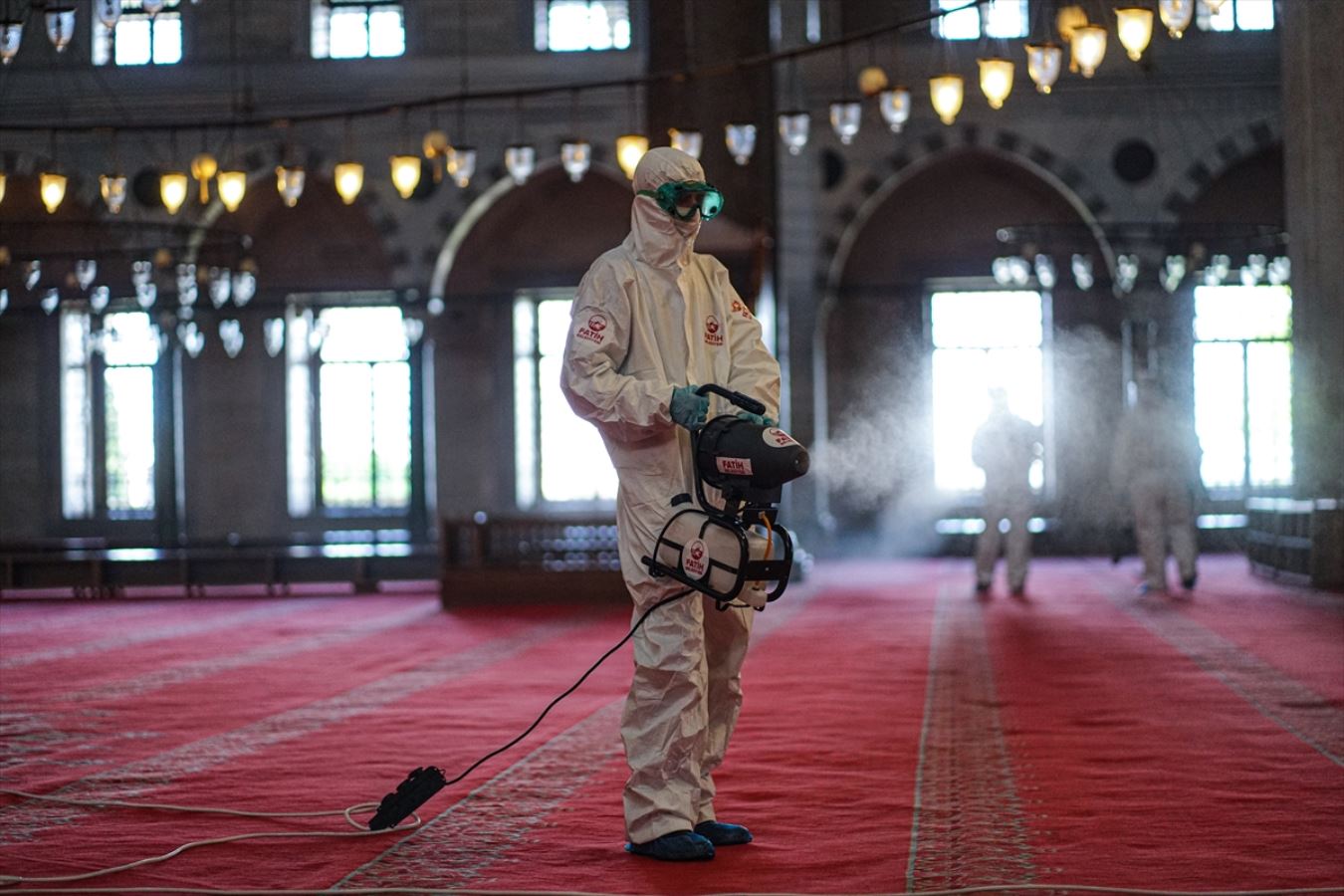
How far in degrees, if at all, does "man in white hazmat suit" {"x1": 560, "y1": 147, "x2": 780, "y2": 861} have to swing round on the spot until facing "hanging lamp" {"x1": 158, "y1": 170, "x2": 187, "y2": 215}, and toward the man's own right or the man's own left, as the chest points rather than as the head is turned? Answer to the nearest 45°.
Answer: approximately 180°

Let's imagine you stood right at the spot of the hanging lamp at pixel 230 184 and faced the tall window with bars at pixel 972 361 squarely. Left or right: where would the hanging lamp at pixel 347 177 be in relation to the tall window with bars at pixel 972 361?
right

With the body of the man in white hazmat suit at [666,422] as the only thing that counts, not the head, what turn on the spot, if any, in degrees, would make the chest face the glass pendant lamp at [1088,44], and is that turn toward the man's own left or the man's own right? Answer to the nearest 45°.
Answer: approximately 90° to the man's own left

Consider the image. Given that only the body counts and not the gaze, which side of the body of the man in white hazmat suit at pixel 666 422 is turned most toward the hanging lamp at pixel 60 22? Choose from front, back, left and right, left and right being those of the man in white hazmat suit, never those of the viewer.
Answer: back

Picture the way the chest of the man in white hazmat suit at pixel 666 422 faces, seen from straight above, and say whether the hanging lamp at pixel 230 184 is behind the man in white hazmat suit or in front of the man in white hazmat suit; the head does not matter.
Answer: behind

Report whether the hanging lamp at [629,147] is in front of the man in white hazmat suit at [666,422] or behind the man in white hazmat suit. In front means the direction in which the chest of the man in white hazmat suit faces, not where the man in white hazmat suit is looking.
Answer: behind

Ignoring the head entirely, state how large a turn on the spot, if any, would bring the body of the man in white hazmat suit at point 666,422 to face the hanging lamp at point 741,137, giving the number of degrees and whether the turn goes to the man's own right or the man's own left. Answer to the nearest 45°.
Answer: approximately 135° to the man's own left

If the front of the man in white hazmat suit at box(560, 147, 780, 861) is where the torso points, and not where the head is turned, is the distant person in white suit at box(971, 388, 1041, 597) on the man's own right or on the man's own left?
on the man's own left

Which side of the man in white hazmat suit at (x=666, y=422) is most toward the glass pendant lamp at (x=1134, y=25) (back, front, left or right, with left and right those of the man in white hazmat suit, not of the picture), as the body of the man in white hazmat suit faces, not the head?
left

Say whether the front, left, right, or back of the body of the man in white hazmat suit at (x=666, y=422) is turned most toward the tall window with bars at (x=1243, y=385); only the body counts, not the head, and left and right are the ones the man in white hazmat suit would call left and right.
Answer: left

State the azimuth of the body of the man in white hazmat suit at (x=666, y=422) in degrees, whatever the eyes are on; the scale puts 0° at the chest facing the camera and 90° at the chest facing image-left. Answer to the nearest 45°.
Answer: approximately 315°

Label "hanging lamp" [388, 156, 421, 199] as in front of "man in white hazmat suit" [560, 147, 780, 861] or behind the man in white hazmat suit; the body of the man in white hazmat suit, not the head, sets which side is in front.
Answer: behind
